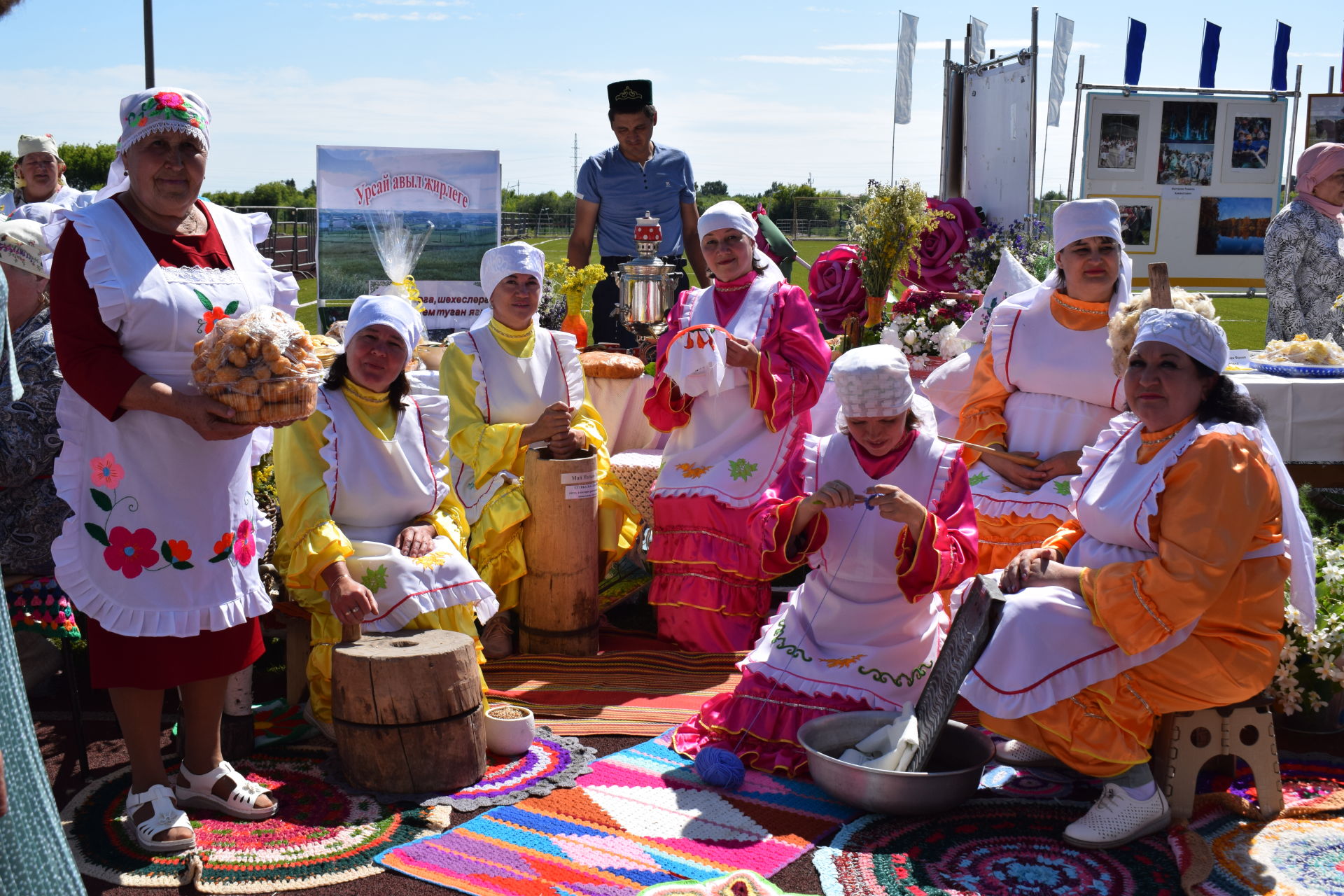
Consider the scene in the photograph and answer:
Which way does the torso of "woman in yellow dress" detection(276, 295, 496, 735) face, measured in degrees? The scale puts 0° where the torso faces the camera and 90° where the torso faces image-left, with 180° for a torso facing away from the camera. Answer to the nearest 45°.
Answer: approximately 315°

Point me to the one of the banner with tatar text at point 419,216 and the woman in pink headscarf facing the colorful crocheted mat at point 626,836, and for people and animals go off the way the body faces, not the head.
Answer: the banner with tatar text

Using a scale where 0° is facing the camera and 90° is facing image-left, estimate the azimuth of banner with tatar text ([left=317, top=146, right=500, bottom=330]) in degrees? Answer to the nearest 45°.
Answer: approximately 0°

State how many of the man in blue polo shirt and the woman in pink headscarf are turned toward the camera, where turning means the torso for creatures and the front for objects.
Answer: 1

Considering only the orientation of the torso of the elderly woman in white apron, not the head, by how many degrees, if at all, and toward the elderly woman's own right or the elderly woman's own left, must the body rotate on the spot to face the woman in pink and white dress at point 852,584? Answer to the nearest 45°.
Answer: approximately 45° to the elderly woman's own left
